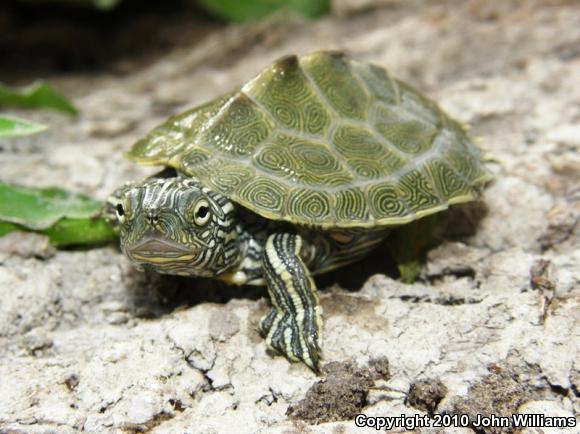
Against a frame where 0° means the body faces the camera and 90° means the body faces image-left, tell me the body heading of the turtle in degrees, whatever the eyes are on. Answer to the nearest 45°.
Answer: approximately 45°

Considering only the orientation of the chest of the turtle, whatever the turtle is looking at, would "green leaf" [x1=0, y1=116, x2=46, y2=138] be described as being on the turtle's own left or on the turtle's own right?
on the turtle's own right

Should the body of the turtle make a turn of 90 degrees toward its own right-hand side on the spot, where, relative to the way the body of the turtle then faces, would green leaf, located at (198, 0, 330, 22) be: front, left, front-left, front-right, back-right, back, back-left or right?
front-right

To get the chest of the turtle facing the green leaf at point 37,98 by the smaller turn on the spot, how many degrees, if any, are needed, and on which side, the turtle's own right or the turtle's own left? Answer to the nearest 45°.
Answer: approximately 90° to the turtle's own right

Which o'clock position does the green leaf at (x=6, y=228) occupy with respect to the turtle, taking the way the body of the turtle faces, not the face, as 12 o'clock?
The green leaf is roughly at 2 o'clock from the turtle.

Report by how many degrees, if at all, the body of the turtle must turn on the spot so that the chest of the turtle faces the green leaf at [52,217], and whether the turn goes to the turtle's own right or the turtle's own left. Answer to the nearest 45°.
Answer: approximately 45° to the turtle's own right
